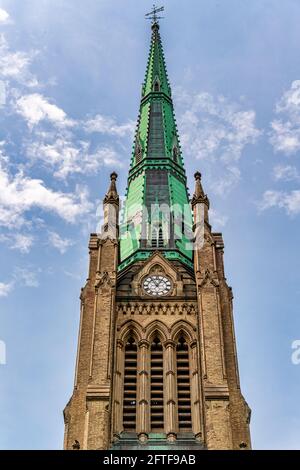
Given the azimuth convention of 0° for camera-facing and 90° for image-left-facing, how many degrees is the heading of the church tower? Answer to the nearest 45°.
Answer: approximately 0°
